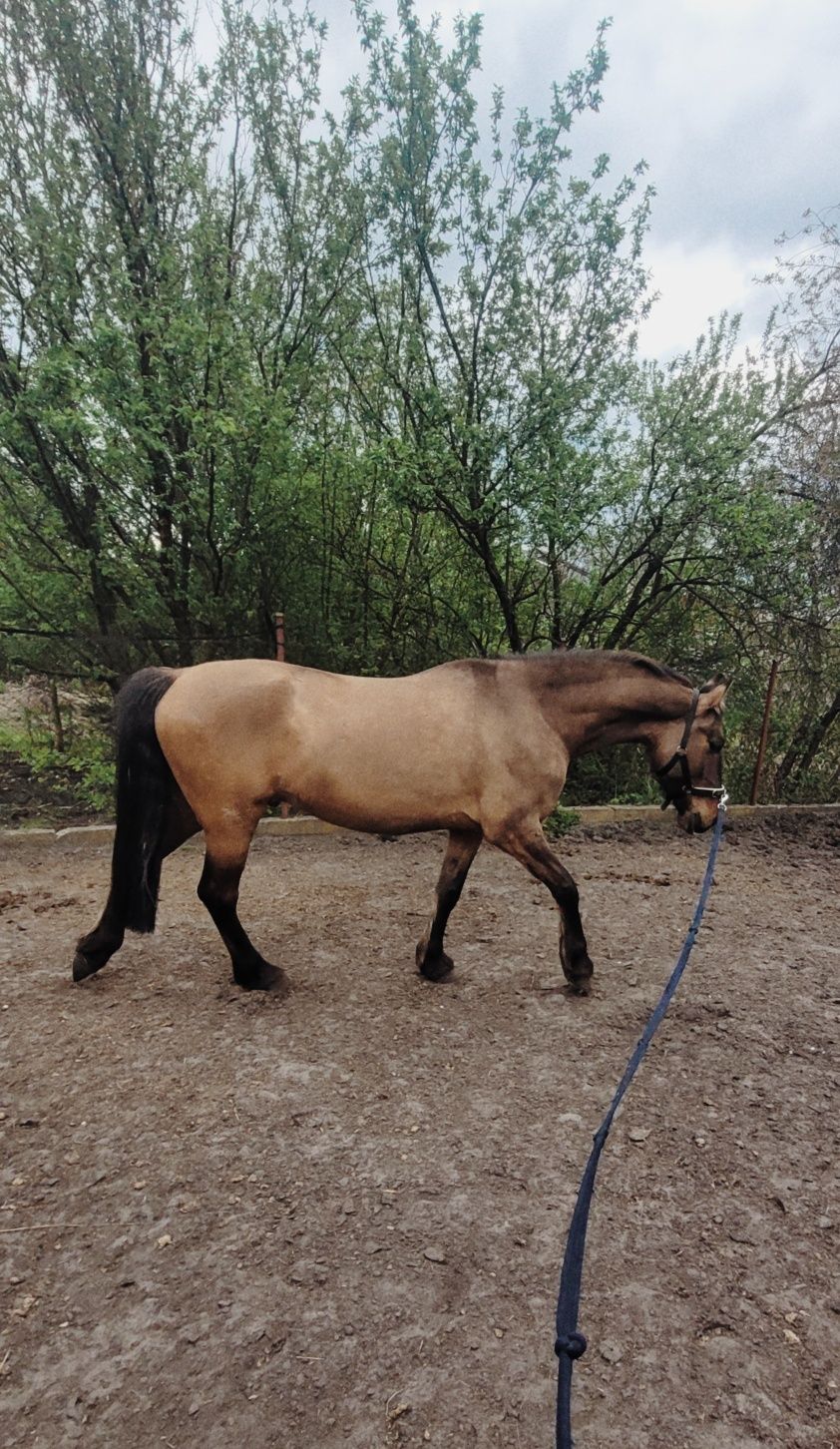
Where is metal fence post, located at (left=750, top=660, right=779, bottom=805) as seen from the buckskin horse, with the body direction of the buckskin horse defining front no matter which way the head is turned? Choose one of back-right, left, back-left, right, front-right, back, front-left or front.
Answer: front-left

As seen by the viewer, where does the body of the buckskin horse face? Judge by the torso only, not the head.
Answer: to the viewer's right
